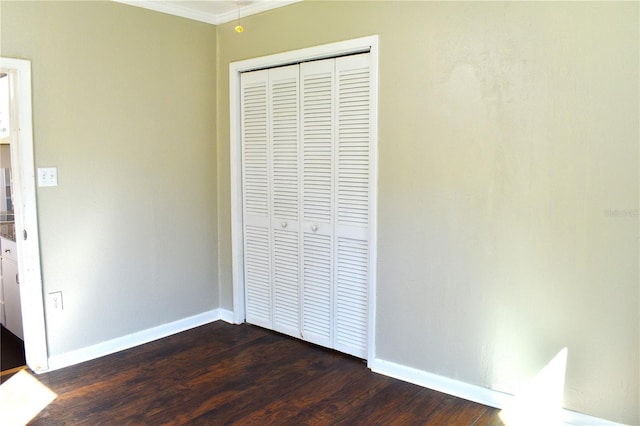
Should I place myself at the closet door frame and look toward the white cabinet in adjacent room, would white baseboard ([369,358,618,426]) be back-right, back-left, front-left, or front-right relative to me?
back-left

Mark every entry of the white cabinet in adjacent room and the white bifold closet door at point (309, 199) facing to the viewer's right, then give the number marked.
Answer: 0

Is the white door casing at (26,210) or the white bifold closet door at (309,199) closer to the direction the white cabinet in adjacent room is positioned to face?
the white door casing

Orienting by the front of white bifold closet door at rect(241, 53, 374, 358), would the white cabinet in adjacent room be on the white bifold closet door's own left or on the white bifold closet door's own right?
on the white bifold closet door's own right

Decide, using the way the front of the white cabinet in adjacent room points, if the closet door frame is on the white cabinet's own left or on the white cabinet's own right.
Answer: on the white cabinet's own left

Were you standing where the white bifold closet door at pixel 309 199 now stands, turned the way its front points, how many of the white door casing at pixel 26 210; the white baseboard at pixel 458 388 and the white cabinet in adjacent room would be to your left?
1

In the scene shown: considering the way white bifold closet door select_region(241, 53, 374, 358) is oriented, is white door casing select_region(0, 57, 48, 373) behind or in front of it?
in front

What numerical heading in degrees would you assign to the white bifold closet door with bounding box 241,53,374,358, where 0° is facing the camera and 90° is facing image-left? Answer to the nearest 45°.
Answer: approximately 45°

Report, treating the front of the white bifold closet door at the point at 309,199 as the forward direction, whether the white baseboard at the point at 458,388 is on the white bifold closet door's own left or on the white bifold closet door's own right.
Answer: on the white bifold closet door's own left

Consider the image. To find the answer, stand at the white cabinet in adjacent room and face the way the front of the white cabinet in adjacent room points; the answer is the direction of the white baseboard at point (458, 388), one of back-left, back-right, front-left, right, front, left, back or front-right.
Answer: left

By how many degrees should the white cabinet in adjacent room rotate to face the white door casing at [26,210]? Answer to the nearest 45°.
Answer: approximately 45° to its left

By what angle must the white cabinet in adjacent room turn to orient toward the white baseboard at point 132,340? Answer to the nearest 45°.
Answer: approximately 90° to its left

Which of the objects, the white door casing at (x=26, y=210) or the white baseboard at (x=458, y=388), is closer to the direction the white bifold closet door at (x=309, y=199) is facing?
the white door casing
